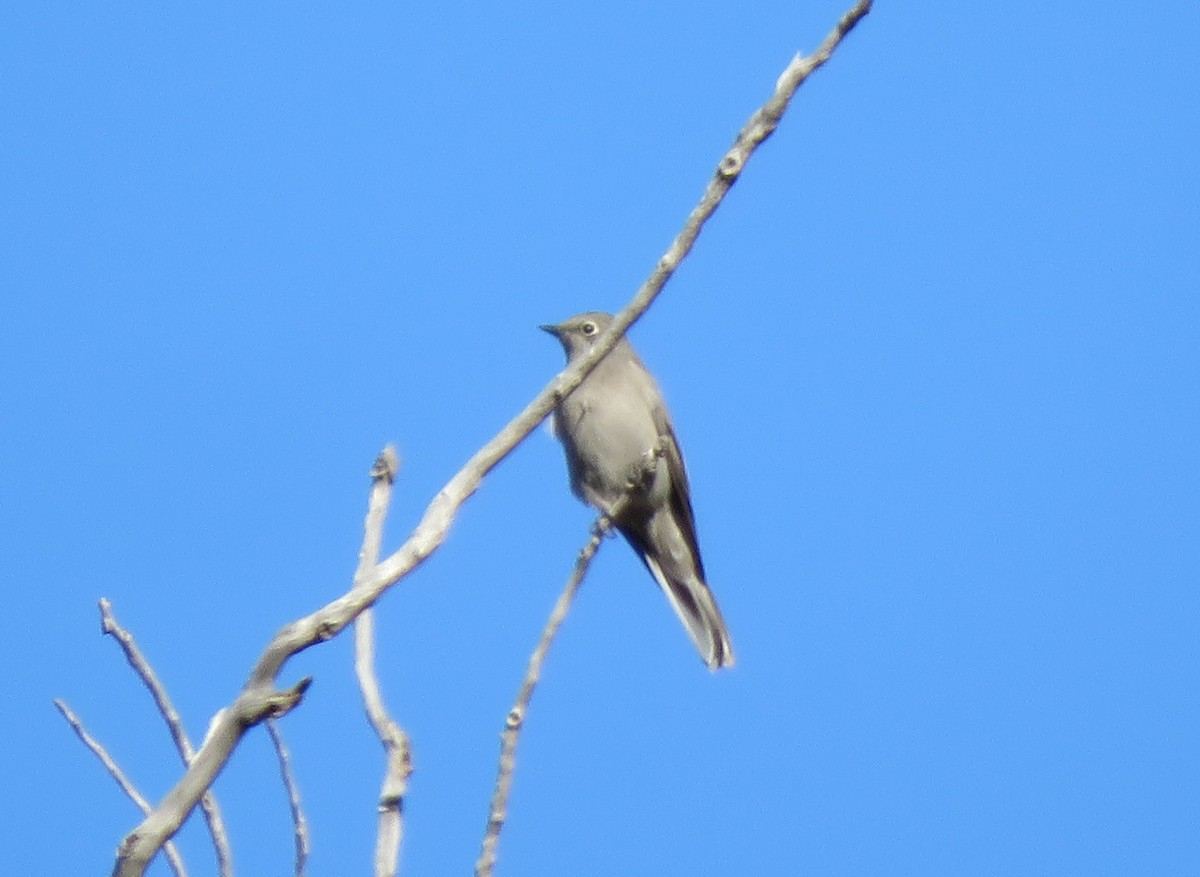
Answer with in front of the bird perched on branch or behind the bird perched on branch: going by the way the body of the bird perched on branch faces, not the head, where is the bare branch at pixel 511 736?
in front

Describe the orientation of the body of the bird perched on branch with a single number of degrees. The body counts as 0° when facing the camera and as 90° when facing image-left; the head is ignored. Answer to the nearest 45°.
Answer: approximately 45°

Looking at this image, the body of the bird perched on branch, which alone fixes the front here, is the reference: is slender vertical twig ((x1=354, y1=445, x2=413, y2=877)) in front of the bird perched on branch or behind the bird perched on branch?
in front
